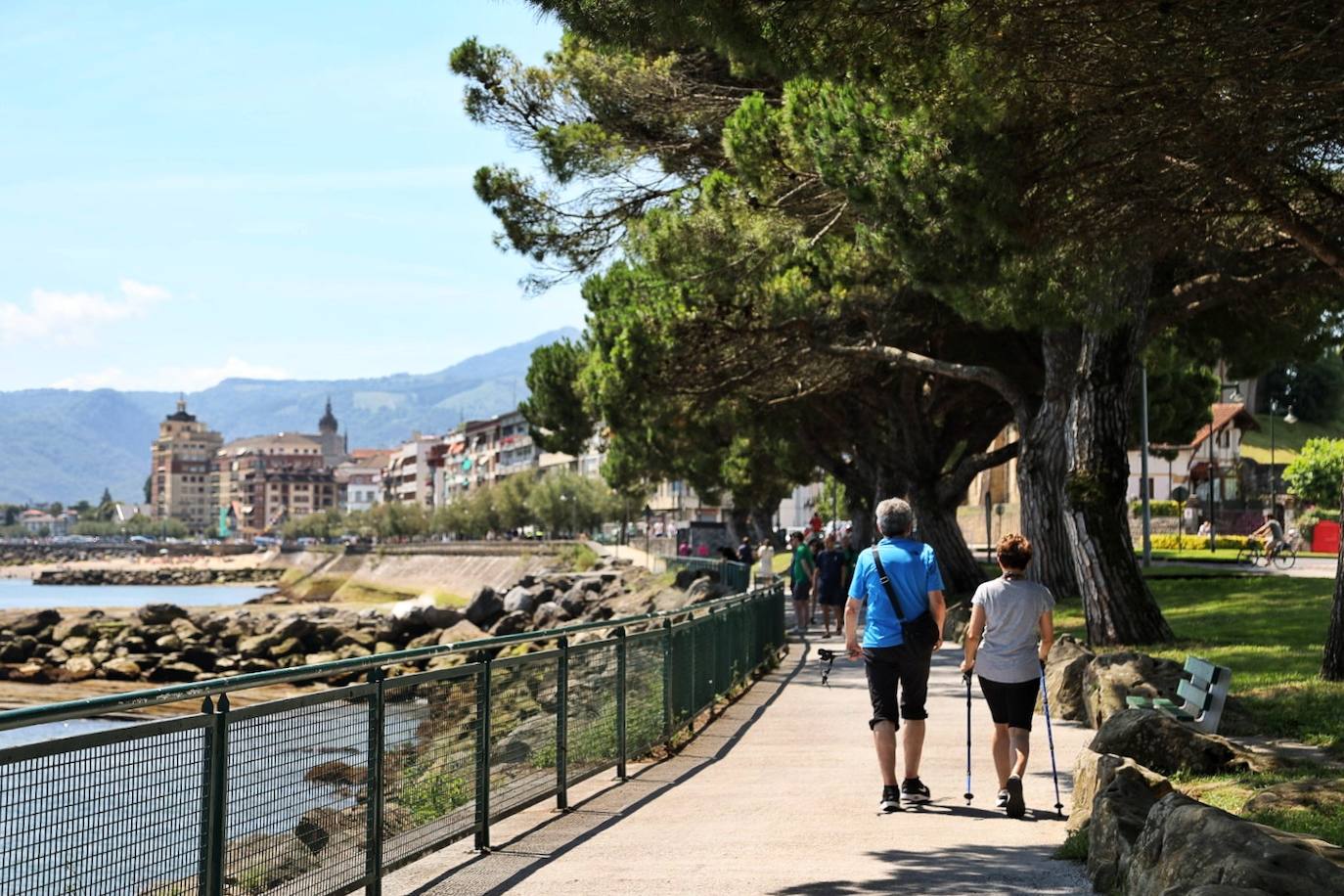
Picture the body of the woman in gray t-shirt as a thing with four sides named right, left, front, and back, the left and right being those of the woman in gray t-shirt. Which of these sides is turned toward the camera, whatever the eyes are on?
back

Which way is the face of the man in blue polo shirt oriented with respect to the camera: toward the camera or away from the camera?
away from the camera

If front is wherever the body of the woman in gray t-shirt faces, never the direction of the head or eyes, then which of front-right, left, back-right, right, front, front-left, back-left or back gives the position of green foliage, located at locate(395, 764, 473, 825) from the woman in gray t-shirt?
back-left

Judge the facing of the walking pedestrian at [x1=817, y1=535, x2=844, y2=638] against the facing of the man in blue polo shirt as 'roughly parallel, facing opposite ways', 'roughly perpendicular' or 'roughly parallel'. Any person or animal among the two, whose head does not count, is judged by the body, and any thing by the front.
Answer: roughly parallel, facing opposite ways

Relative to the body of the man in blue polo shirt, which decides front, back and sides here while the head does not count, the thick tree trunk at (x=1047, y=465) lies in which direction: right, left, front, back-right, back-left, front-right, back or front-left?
front

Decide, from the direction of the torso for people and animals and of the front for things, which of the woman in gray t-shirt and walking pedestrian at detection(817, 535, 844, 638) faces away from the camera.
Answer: the woman in gray t-shirt

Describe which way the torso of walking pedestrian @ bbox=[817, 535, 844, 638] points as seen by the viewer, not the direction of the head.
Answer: toward the camera

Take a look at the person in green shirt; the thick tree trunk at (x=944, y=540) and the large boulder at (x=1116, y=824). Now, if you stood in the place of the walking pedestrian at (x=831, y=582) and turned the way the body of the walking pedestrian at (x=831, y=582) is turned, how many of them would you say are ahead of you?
1

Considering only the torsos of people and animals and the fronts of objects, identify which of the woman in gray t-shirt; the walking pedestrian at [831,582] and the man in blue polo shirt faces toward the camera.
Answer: the walking pedestrian

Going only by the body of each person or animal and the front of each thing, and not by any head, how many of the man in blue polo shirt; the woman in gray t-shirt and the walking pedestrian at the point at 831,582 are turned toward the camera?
1

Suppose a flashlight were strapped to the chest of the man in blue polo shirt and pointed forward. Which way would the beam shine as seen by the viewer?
away from the camera

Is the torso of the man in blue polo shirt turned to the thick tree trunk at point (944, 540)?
yes

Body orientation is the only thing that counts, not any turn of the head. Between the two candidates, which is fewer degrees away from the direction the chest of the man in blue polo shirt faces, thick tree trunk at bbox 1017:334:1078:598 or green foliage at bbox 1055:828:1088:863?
the thick tree trunk

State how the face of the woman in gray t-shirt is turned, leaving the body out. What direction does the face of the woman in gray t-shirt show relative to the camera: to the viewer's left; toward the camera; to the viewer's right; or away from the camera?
away from the camera

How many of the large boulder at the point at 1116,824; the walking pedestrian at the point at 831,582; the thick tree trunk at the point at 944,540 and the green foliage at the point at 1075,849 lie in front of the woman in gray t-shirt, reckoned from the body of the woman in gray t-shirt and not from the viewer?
2
